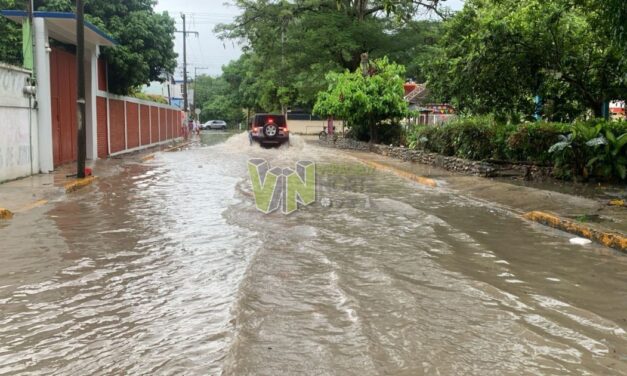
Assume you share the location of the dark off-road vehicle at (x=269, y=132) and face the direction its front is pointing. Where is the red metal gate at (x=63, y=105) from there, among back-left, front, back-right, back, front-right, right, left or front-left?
back-left

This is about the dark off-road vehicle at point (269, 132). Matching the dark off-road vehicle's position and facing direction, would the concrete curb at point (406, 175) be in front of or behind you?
behind

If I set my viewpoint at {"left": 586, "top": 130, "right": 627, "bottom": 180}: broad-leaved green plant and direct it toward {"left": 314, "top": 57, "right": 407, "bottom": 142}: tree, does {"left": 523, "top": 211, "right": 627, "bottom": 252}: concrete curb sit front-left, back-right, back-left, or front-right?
back-left

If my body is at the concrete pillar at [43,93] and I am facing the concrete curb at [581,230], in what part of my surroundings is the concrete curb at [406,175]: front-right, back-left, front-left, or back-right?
front-left

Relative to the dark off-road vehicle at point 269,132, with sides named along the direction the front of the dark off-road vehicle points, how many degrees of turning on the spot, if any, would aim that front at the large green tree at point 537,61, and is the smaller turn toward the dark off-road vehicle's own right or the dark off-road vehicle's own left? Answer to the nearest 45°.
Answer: approximately 135° to the dark off-road vehicle's own right

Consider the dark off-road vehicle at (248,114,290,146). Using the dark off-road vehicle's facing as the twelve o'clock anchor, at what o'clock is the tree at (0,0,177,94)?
The tree is roughly at 8 o'clock from the dark off-road vehicle.

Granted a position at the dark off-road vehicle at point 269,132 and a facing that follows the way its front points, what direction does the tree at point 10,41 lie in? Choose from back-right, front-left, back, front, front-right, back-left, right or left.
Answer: back-left

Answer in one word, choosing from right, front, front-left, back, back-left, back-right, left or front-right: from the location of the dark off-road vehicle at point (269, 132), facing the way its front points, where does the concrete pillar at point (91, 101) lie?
back-left

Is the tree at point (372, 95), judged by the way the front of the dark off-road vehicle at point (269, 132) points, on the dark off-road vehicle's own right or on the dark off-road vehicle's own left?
on the dark off-road vehicle's own right

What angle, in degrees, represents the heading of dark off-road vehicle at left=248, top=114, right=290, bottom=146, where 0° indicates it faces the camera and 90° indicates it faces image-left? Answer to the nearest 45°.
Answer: approximately 180°

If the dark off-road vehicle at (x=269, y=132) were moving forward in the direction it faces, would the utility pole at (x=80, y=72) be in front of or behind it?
behind
